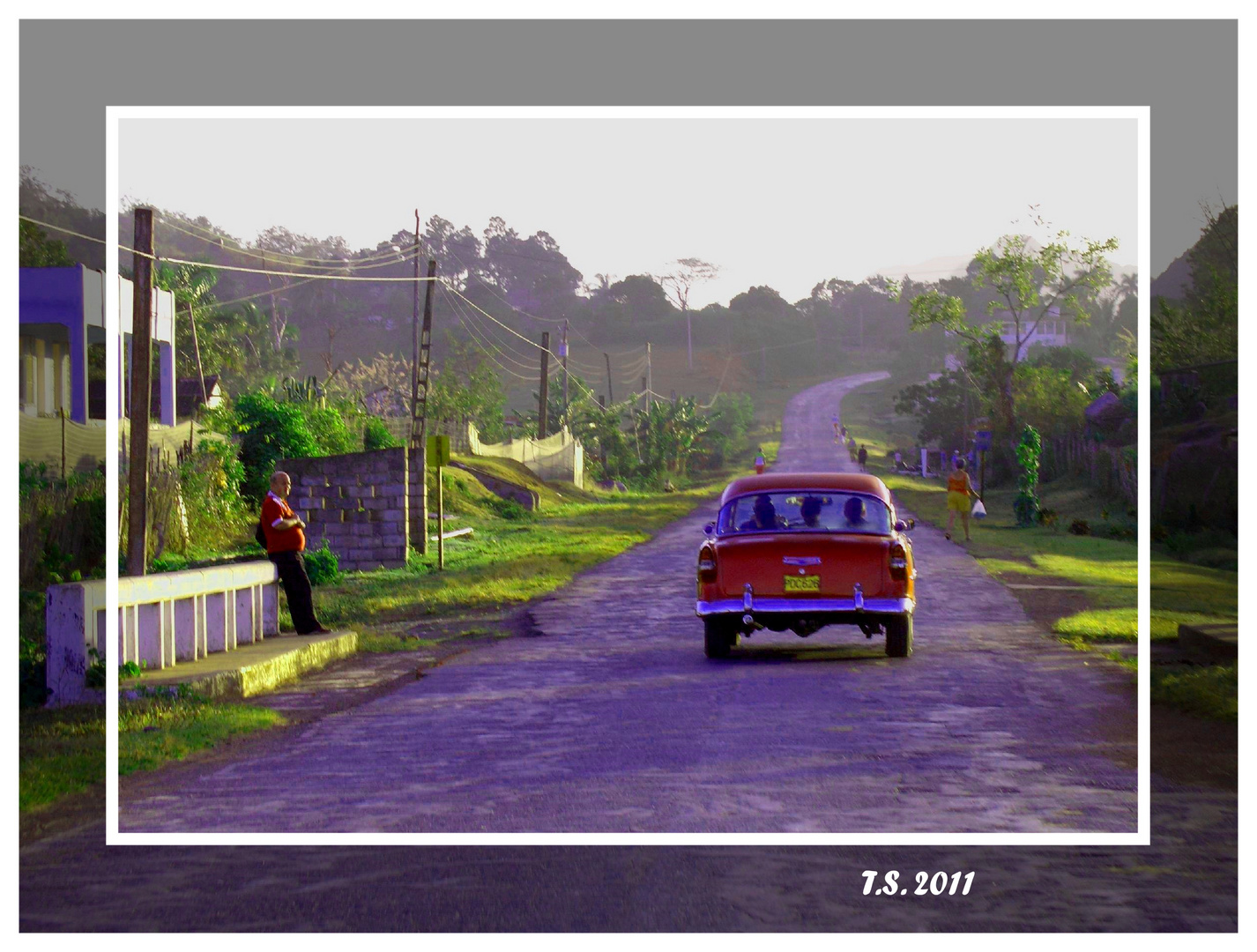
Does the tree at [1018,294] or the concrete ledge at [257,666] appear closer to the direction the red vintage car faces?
the tree

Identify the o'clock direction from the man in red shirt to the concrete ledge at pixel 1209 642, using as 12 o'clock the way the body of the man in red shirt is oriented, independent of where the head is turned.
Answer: The concrete ledge is roughly at 1 o'clock from the man in red shirt.

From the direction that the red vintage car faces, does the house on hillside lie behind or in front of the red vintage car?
in front

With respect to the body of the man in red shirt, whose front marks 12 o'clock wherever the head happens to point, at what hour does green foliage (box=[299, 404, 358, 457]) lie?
The green foliage is roughly at 9 o'clock from the man in red shirt.

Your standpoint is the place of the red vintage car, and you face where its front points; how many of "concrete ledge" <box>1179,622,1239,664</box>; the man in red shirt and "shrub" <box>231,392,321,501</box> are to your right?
1

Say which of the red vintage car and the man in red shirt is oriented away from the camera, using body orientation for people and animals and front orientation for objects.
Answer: the red vintage car

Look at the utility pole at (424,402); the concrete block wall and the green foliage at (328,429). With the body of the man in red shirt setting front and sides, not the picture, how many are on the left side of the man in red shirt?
3

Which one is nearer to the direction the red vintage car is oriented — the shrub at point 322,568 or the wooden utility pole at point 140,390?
the shrub

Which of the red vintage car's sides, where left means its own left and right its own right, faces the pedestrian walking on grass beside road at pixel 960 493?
front

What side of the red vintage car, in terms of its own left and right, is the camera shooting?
back

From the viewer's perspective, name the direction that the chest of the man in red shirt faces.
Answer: to the viewer's right

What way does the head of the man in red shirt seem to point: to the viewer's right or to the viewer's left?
to the viewer's right

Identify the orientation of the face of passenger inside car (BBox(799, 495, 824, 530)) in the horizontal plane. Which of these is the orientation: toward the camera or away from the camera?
away from the camera

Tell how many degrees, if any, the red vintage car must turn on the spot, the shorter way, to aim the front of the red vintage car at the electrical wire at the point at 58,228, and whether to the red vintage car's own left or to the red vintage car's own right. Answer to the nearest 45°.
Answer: approximately 135° to the red vintage car's own left

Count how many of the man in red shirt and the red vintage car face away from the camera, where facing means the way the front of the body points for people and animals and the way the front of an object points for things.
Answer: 1

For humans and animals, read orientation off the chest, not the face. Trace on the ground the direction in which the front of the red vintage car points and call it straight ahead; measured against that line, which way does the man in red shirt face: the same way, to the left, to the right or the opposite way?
to the right

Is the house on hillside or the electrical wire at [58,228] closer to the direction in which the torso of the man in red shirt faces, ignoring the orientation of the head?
the house on hillside
